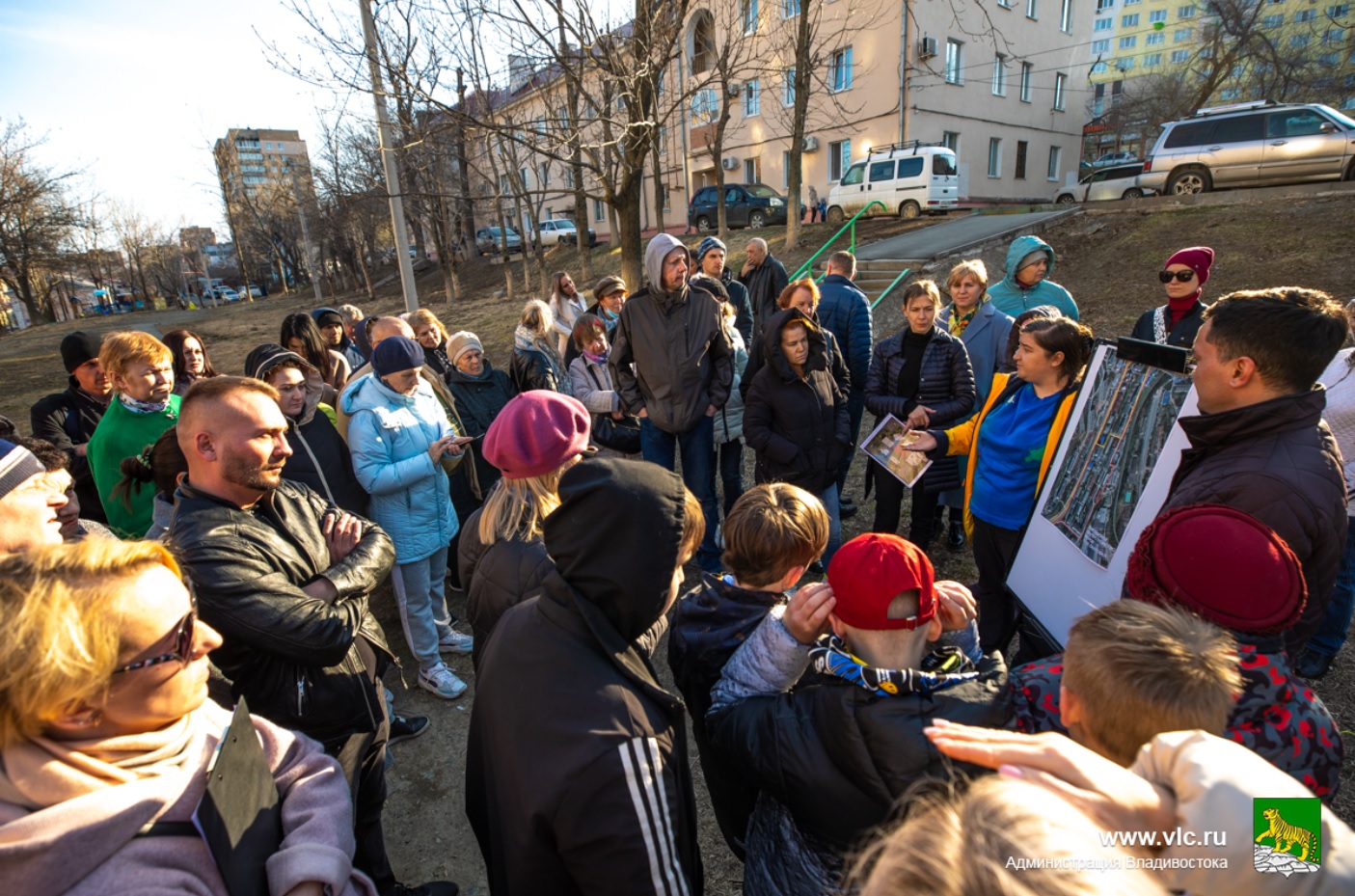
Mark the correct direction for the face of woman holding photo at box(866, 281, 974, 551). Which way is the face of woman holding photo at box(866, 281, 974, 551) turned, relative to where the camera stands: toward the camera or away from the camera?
toward the camera

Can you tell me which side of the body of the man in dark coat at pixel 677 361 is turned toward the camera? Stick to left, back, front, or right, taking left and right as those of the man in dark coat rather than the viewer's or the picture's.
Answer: front

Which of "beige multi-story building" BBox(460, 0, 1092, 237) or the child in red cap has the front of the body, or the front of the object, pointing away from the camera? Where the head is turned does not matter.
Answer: the child in red cap

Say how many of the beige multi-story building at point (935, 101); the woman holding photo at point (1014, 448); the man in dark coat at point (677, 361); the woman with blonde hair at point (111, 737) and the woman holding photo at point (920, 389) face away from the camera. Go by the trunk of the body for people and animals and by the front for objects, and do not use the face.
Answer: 0

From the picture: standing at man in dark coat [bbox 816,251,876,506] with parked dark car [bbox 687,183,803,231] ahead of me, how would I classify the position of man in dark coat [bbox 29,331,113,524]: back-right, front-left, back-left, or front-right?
back-left

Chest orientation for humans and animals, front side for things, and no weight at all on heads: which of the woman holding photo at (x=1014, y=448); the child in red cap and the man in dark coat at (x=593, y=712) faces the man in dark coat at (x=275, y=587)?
the woman holding photo

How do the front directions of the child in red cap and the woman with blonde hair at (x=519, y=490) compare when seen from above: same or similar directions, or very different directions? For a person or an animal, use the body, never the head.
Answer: same or similar directions

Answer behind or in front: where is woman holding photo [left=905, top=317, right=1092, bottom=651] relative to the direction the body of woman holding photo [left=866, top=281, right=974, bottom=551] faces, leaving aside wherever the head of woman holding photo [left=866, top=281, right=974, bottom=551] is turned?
in front

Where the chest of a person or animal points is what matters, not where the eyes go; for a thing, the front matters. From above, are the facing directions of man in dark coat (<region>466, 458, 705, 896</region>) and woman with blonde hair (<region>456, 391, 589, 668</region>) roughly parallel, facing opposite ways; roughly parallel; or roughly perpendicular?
roughly parallel

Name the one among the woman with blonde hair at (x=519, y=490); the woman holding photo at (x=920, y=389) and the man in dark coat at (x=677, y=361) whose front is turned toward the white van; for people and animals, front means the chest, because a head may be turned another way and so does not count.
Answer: the woman with blonde hair

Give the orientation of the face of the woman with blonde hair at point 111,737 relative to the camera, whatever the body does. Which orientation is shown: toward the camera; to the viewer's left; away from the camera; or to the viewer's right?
to the viewer's right

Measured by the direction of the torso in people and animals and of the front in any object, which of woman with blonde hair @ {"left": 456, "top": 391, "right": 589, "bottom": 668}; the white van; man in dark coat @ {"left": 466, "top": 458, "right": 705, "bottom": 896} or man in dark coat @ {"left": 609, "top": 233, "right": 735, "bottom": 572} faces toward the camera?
man in dark coat @ {"left": 609, "top": 233, "right": 735, "bottom": 572}

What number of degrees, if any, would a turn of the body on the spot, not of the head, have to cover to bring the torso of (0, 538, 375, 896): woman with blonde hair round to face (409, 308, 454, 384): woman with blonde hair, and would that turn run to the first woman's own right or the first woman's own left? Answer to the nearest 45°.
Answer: approximately 90° to the first woman's own left

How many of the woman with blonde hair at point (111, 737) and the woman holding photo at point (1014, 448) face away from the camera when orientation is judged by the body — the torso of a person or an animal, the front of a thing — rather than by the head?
0

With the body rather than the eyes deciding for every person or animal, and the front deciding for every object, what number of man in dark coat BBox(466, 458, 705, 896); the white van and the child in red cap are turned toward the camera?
0

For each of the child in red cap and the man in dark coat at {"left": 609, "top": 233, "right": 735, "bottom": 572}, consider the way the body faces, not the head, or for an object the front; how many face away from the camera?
1

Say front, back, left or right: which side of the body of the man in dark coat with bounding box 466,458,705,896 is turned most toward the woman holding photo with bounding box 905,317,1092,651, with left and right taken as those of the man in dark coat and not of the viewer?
front

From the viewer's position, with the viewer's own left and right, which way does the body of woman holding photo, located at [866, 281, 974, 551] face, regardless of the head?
facing the viewer

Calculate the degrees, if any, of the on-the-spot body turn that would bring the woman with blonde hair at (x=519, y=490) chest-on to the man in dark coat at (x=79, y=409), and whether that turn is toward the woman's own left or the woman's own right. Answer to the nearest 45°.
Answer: approximately 90° to the woman's own left

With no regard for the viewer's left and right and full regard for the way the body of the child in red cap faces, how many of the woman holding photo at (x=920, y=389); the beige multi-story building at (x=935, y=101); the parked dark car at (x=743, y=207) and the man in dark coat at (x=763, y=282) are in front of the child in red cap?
4

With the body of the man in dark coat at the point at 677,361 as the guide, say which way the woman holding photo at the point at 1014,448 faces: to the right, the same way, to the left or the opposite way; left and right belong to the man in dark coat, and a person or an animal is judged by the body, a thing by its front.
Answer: to the right

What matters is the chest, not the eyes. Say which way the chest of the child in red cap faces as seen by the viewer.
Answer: away from the camera

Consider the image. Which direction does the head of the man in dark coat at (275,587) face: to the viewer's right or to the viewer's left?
to the viewer's right

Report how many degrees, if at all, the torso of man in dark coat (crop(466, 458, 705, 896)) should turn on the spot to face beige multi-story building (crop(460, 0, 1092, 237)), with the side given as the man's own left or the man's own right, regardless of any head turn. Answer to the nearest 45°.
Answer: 0° — they already face it

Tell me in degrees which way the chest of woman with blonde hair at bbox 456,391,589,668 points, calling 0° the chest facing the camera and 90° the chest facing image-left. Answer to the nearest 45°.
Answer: approximately 225°
